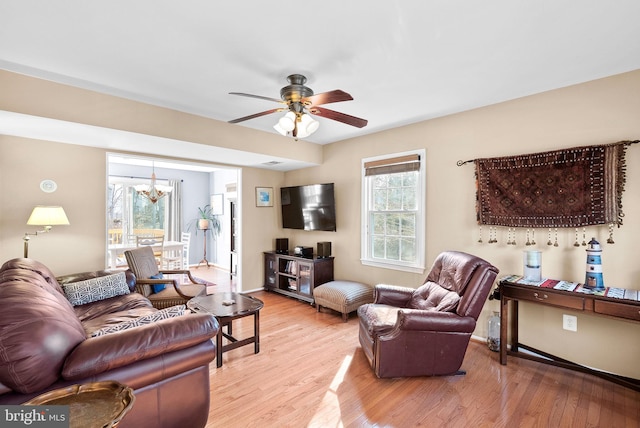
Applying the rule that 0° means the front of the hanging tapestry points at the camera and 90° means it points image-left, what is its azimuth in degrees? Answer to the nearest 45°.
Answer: approximately 45°

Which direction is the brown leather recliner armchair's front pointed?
to the viewer's left

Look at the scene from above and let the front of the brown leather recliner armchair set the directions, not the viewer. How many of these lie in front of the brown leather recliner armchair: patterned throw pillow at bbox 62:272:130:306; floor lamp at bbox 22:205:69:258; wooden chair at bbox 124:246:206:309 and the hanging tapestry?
3

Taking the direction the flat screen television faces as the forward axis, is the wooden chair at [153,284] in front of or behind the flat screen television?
in front

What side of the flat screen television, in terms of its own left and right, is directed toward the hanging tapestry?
left

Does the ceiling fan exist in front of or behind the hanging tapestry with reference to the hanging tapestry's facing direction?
in front

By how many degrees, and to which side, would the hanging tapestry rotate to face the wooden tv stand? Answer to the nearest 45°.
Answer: approximately 45° to its right

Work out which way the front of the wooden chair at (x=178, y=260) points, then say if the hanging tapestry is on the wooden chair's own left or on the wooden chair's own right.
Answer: on the wooden chair's own left
